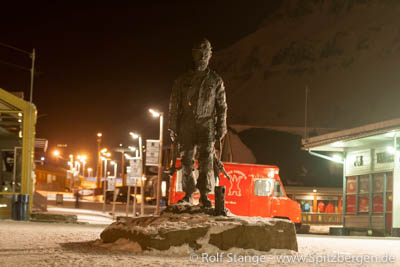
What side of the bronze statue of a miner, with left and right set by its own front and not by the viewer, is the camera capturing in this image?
front

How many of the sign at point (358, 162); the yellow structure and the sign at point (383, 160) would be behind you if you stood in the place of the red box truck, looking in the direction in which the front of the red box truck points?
1

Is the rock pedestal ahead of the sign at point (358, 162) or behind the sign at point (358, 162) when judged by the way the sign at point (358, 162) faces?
ahead

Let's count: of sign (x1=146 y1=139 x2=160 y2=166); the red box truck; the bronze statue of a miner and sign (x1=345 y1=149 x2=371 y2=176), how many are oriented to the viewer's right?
1

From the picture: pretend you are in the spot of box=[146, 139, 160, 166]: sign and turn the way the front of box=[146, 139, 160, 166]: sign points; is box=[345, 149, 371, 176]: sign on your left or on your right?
on your left

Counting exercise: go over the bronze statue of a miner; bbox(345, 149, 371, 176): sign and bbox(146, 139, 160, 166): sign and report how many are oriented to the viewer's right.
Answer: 0

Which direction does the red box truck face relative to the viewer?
to the viewer's right

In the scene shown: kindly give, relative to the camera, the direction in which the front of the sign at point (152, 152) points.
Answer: facing the viewer

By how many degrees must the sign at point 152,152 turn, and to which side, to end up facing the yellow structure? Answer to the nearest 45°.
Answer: approximately 45° to its right

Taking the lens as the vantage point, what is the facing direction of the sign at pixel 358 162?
facing the viewer and to the left of the viewer

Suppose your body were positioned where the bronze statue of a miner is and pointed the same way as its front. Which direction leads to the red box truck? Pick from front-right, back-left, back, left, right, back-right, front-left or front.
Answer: back

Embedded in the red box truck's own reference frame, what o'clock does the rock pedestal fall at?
The rock pedestal is roughly at 3 o'clock from the red box truck.
